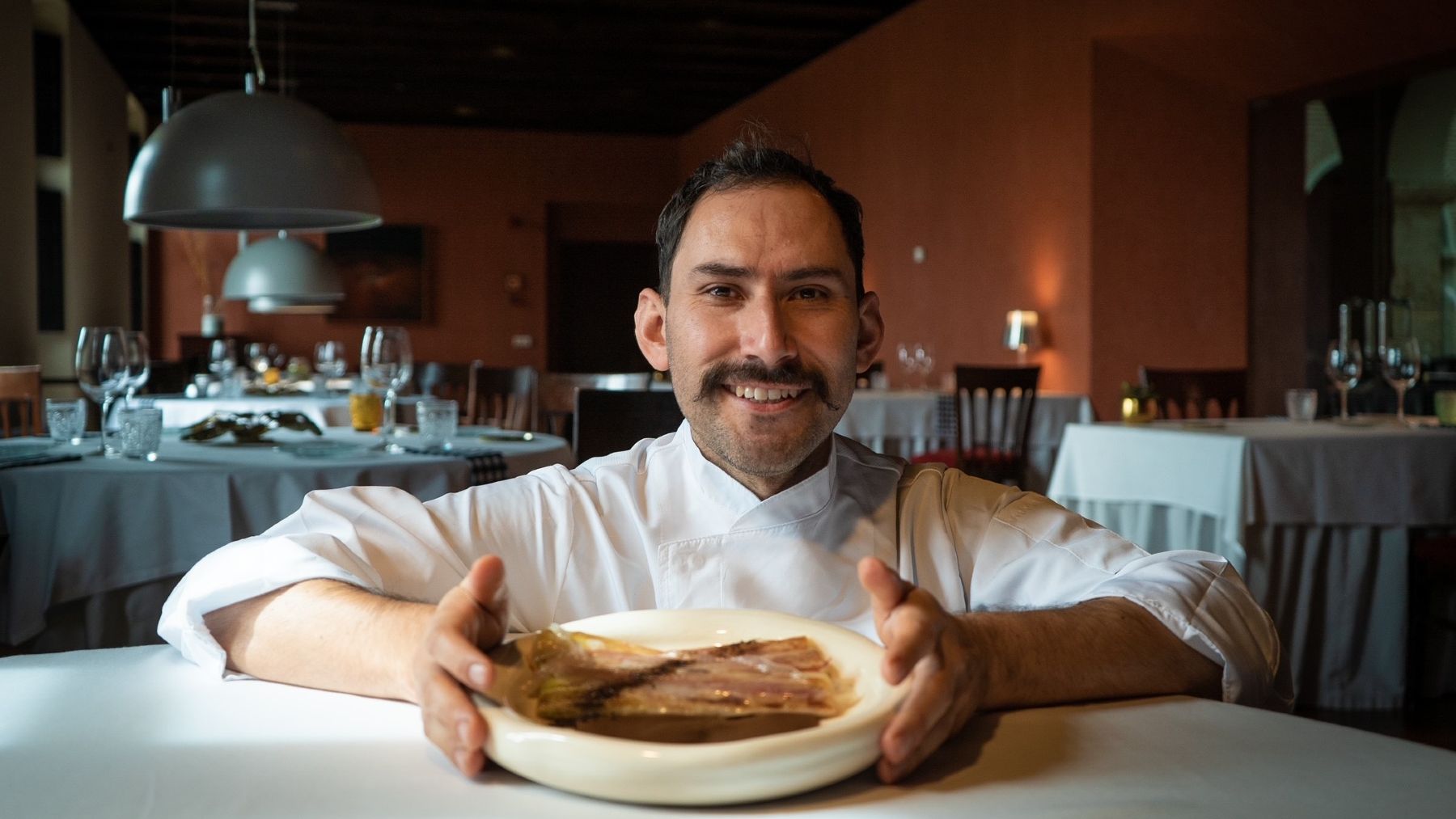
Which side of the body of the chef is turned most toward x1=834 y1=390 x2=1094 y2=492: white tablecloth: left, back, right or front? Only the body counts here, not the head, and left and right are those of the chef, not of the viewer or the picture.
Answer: back

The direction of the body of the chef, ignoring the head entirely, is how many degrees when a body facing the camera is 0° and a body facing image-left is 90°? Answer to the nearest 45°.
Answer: approximately 0°

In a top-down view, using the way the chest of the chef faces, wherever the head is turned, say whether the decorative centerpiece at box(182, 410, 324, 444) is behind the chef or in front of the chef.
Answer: behind

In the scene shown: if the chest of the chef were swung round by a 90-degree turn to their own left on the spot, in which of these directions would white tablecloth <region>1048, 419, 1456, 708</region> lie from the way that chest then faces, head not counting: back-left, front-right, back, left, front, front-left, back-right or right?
front-left

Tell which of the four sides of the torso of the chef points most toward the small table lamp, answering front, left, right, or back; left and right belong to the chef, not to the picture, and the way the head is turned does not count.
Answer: back

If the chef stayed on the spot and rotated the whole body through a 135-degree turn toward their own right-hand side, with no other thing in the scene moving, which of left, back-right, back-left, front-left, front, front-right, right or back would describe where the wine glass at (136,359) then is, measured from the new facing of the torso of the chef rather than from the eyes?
front

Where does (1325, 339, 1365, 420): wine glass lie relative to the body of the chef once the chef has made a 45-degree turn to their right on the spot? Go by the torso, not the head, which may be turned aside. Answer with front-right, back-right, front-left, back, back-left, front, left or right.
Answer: back

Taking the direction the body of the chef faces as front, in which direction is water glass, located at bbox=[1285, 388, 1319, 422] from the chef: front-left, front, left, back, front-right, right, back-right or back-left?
back-left

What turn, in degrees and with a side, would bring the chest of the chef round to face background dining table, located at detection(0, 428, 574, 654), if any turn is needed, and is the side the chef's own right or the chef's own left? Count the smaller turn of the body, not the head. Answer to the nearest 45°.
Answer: approximately 135° to the chef's own right

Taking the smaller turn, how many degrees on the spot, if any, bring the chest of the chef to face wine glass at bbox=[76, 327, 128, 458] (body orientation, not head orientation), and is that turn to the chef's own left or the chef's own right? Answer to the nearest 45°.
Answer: approximately 135° to the chef's own right

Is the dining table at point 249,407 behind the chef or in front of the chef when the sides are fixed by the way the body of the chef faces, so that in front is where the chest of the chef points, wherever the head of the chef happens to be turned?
behind
